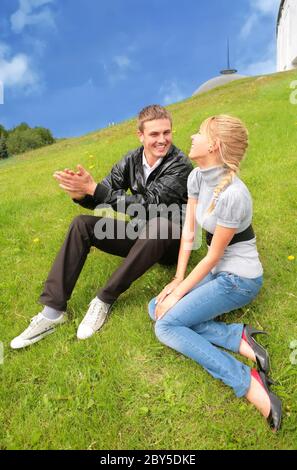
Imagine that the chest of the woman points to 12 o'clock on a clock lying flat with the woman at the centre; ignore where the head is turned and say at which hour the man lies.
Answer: The man is roughly at 1 o'clock from the woman.

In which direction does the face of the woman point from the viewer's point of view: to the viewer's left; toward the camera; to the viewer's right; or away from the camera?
to the viewer's left

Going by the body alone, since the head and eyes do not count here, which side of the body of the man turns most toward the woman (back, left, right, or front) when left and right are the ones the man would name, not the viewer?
left

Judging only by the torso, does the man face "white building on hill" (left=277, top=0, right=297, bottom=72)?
no

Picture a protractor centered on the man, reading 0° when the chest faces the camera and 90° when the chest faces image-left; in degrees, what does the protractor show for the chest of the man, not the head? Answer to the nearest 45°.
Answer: approximately 45°

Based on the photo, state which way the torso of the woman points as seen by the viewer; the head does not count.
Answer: to the viewer's left

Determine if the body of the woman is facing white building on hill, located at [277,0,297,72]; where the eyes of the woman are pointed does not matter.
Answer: no

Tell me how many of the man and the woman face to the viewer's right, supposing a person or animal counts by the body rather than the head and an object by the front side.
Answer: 0
